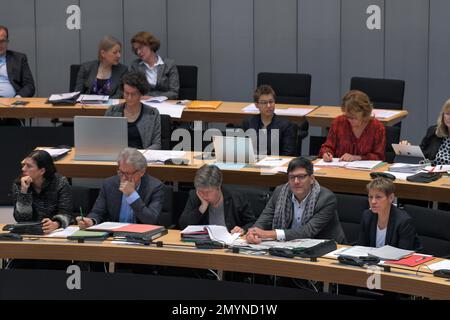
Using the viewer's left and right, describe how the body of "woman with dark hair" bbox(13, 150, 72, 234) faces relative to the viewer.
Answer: facing the viewer and to the left of the viewer

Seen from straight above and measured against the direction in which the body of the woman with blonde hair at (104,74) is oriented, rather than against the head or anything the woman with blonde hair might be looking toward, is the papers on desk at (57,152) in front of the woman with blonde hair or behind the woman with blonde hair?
in front

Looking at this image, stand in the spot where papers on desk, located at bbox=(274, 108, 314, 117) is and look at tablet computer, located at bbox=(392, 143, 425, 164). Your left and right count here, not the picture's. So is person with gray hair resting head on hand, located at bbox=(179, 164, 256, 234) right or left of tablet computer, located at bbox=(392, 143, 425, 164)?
right

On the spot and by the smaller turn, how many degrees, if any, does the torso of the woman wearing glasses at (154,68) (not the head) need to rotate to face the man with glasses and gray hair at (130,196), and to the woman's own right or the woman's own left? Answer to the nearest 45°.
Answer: approximately 45° to the woman's own left

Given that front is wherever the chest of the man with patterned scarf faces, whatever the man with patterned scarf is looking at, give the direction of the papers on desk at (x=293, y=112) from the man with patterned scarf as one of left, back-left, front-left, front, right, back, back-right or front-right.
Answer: back-right

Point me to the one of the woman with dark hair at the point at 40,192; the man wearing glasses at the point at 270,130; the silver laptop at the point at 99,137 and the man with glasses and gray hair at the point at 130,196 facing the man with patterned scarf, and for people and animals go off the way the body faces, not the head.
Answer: the man wearing glasses

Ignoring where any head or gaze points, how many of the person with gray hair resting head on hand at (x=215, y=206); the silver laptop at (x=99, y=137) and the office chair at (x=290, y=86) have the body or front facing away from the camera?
1

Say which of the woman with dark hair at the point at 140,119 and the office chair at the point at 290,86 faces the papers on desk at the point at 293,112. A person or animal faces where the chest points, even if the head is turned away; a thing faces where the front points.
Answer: the office chair

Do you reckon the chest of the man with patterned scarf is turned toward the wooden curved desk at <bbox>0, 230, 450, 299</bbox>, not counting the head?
yes

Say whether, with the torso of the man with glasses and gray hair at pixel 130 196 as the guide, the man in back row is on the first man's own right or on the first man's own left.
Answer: on the first man's own right

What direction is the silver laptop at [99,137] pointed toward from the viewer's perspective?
away from the camera

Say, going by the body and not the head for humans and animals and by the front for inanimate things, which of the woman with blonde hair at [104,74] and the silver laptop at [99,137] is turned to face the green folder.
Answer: the woman with blonde hair

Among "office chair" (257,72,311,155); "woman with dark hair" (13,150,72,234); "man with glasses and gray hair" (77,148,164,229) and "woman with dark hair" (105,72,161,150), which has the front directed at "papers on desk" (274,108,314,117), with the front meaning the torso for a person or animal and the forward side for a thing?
the office chair

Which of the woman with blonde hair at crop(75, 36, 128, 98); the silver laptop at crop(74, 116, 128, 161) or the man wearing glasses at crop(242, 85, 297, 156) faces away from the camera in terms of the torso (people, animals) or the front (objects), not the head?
the silver laptop

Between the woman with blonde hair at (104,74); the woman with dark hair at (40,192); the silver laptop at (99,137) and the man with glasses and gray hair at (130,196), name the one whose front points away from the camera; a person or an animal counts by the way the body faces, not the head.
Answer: the silver laptop

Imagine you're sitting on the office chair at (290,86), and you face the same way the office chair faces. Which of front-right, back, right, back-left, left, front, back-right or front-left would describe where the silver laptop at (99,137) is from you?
front-right
